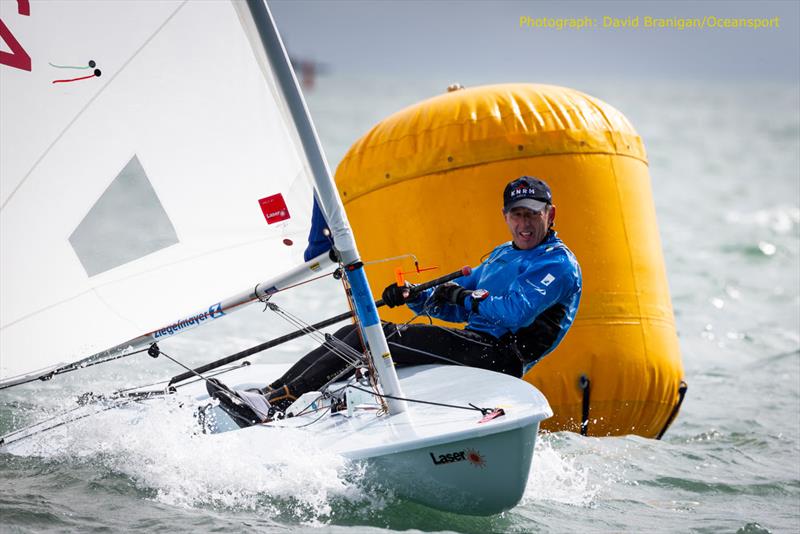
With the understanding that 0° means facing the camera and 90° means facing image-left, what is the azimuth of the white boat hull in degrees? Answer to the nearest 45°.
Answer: approximately 315°

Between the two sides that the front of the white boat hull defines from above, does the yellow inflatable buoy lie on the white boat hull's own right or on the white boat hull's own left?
on the white boat hull's own left
